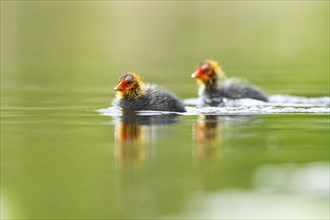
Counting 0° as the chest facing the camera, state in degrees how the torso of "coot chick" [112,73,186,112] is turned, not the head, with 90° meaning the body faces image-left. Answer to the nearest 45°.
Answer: approximately 90°

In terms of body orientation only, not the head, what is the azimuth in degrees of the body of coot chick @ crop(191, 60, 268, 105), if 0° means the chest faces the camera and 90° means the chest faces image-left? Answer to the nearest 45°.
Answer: approximately 90°
